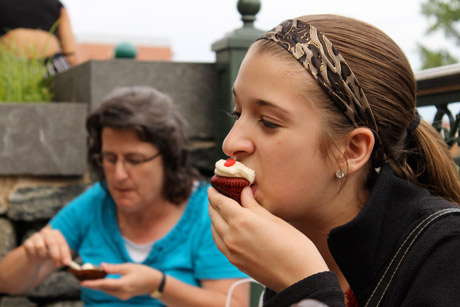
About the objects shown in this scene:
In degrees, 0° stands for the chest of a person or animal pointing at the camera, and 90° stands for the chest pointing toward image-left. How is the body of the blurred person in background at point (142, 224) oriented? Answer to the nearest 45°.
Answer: approximately 45°

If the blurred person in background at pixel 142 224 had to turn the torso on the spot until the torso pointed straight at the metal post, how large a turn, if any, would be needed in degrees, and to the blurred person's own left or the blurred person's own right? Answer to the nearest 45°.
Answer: approximately 180°

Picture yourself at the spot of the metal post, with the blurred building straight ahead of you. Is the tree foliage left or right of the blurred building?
right

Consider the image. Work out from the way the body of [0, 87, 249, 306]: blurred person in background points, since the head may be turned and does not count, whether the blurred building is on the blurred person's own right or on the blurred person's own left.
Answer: on the blurred person's own right

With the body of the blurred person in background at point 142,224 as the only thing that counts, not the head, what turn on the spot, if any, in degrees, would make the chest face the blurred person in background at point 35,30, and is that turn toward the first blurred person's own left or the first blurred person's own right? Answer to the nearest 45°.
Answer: approximately 135° to the first blurred person's own right

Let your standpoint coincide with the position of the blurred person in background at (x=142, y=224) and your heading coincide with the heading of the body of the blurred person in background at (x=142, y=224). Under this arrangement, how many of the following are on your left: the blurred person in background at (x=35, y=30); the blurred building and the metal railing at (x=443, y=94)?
1

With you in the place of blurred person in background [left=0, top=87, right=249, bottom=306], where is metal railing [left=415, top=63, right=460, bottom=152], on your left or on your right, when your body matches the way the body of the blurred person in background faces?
on your left

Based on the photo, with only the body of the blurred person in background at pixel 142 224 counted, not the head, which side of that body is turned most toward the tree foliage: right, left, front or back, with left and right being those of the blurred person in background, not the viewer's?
back

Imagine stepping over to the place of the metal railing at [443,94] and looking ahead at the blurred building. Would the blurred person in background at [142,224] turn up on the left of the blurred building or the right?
left
